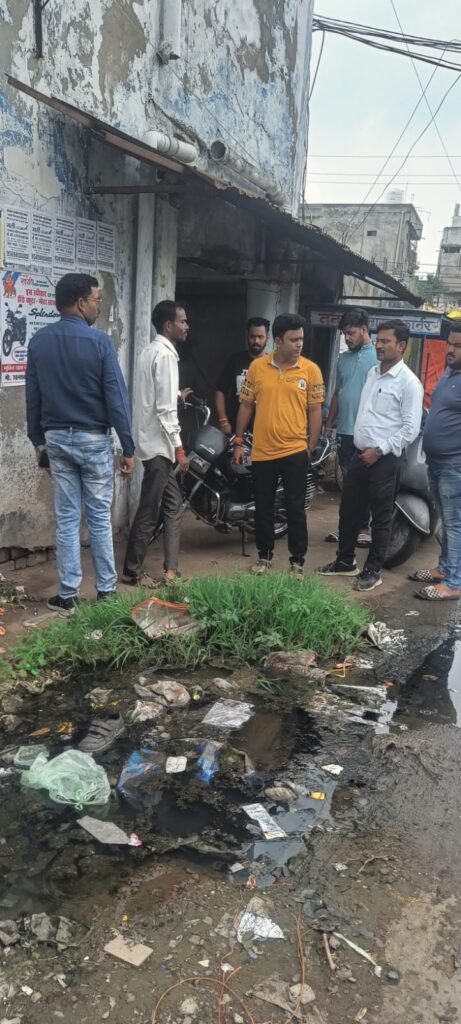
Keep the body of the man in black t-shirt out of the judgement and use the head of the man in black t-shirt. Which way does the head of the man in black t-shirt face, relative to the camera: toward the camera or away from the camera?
toward the camera

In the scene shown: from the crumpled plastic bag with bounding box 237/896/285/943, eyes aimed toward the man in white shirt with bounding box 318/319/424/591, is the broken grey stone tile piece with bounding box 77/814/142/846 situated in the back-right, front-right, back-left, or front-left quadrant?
front-left

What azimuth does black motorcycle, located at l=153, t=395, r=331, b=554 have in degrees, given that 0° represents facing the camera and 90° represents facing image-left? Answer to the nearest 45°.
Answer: approximately 45°

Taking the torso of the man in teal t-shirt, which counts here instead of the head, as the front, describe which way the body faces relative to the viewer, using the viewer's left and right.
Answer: facing the viewer and to the left of the viewer

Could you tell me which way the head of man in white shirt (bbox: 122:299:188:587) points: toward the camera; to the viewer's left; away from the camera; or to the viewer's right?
to the viewer's right

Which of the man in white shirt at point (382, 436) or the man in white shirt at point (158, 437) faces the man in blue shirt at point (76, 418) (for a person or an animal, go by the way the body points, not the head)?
the man in white shirt at point (382, 436)

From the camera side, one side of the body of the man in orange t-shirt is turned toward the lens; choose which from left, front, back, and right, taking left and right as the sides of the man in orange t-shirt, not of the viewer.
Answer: front

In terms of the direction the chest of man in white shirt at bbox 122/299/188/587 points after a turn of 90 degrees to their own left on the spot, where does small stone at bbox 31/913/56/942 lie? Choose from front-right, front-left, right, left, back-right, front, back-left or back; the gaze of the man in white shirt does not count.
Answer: back

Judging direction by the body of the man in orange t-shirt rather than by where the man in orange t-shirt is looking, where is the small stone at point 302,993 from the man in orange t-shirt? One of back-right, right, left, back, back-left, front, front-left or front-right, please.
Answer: front

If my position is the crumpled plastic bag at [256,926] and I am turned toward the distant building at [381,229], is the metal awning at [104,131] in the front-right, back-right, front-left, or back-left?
front-left

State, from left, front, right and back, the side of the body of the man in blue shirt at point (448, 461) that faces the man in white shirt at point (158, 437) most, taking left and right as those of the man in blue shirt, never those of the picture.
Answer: front

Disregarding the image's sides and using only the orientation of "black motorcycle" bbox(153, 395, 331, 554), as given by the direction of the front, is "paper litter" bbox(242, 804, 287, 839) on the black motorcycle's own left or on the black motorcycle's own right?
on the black motorcycle's own left

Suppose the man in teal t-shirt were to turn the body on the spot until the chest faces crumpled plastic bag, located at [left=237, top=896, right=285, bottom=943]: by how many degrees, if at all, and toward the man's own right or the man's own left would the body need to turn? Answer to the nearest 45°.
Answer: approximately 45° to the man's own left

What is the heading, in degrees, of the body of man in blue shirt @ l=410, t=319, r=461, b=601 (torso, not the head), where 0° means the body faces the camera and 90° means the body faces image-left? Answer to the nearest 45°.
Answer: approximately 90°

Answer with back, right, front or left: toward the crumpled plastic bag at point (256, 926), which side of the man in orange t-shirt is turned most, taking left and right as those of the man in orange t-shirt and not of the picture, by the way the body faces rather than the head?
front

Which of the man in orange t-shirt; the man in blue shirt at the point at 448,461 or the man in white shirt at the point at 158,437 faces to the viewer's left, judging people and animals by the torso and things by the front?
the man in blue shirt

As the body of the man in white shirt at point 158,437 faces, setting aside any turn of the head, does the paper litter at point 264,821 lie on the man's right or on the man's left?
on the man's right

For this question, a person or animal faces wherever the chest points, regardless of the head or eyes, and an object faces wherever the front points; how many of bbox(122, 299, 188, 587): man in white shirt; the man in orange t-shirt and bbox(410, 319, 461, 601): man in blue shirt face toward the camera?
1

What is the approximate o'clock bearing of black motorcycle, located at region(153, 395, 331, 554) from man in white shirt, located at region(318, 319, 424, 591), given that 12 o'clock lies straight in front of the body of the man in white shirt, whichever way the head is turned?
The black motorcycle is roughly at 2 o'clock from the man in white shirt.

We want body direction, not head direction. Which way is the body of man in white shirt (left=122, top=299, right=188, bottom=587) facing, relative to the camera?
to the viewer's right

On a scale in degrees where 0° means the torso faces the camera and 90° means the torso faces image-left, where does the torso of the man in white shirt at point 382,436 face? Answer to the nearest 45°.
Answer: approximately 45°
